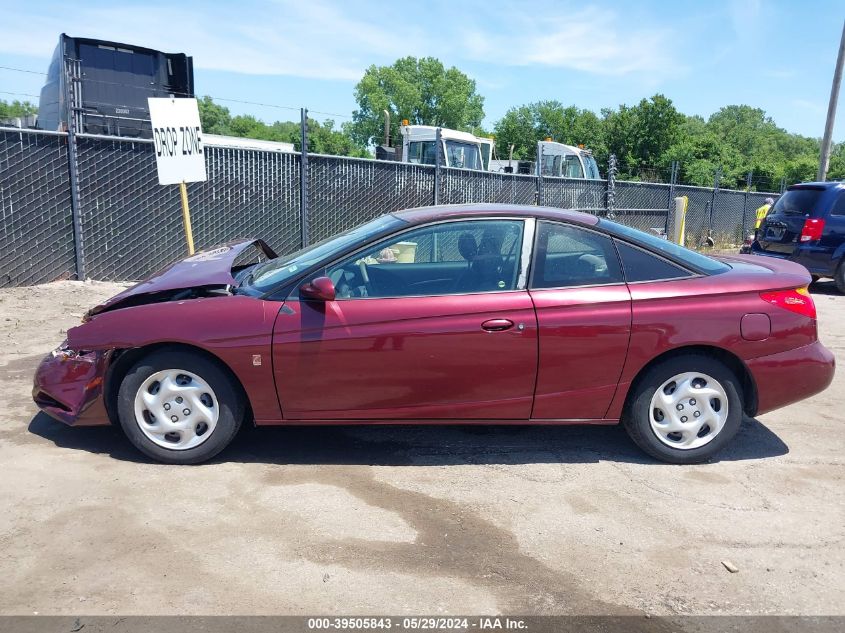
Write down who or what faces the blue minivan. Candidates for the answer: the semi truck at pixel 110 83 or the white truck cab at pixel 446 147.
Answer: the white truck cab

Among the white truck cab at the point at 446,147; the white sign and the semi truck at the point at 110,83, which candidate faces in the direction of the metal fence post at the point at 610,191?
the white truck cab

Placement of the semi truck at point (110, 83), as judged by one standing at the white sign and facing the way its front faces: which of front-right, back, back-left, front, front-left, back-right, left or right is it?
back

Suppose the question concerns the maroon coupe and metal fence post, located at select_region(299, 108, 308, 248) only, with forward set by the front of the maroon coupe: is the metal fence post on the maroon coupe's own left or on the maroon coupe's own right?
on the maroon coupe's own right

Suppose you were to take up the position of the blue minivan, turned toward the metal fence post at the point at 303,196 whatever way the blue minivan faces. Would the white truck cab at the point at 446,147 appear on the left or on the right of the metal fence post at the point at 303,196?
right

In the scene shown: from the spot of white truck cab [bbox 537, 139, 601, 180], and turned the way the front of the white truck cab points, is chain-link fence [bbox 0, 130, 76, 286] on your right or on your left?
on your right

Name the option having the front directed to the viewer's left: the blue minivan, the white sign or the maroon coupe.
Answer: the maroon coupe

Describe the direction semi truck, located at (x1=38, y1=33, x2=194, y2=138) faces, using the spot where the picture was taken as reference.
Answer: facing away from the viewer and to the left of the viewer

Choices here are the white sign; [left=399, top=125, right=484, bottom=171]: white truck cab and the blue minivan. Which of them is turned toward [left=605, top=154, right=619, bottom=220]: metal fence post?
the white truck cab

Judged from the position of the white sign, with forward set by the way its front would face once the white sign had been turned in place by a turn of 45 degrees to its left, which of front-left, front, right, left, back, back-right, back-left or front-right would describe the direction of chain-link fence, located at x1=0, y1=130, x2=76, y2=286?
back

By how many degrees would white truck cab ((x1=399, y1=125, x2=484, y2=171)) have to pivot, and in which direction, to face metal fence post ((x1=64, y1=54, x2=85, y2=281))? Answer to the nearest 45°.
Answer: approximately 90° to its right

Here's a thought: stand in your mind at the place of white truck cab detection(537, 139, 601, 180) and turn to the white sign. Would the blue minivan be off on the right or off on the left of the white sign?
left

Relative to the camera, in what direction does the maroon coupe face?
facing to the left of the viewer

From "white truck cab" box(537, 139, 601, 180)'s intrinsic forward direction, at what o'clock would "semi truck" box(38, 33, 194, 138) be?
The semi truck is roughly at 3 o'clock from the white truck cab.

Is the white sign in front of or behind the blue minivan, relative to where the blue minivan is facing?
behind

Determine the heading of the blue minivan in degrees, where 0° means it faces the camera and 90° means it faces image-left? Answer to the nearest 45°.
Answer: approximately 225°

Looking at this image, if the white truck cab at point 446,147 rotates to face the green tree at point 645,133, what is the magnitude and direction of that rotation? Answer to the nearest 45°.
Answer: approximately 90° to its left
